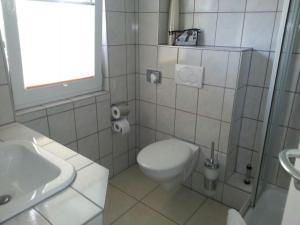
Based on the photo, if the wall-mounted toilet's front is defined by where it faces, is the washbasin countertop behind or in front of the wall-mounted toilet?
in front

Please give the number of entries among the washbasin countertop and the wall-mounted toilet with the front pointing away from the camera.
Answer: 0

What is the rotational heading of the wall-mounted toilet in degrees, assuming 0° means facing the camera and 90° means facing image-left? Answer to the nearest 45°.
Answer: approximately 45°

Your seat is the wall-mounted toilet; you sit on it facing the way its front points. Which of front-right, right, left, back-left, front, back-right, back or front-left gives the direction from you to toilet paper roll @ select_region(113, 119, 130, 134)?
right

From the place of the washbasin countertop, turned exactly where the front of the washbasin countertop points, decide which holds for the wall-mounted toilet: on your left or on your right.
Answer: on your left

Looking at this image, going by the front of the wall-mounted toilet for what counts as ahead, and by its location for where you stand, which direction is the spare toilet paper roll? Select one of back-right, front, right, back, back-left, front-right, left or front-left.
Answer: right
